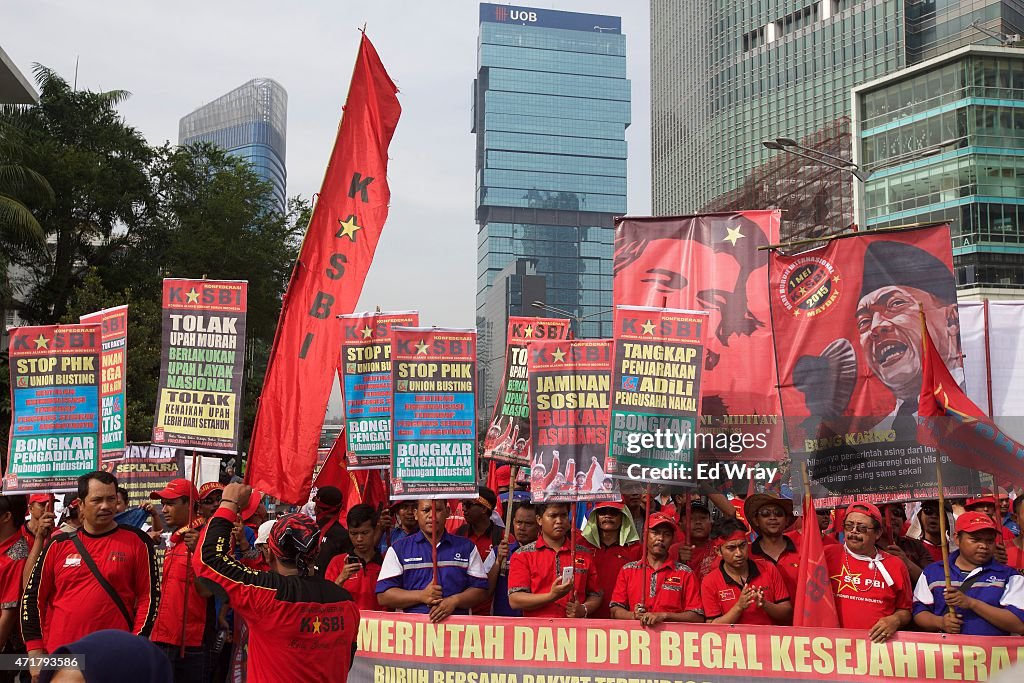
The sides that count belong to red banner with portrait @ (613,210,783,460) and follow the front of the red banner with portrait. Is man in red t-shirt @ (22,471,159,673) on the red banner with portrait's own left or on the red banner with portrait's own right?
on the red banner with portrait's own right
